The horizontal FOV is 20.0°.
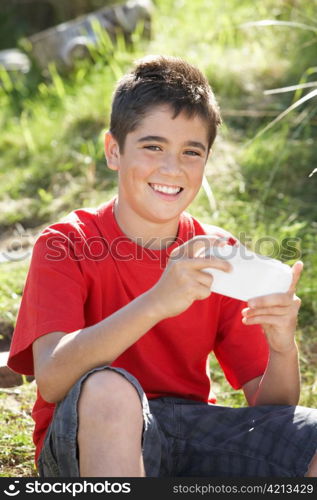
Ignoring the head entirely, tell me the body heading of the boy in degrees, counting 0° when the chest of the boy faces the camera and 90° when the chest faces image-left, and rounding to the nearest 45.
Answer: approximately 315°
